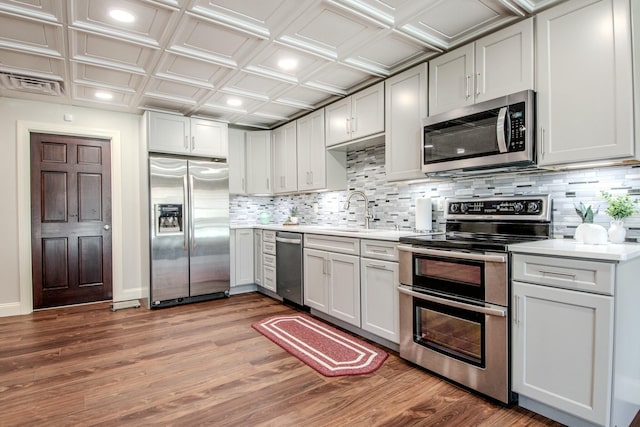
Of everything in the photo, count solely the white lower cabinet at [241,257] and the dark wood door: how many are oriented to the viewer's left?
0

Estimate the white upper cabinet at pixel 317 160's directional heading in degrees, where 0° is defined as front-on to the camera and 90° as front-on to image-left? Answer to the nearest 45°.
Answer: approximately 45°

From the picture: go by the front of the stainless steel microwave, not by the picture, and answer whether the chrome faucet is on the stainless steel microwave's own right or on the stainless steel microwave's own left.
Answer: on the stainless steel microwave's own right

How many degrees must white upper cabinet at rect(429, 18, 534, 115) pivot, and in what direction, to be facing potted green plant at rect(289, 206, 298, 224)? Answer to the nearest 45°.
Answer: approximately 90° to its right

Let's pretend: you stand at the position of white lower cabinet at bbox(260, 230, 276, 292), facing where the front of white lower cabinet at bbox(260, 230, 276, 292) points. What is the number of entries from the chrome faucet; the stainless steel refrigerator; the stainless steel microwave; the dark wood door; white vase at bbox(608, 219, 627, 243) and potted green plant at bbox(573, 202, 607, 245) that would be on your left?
4

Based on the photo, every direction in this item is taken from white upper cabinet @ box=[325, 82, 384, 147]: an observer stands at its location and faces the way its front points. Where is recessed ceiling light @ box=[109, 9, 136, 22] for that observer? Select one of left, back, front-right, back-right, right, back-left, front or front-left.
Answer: front

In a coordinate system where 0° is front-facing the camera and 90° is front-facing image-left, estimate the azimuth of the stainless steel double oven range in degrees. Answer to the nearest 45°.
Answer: approximately 45°

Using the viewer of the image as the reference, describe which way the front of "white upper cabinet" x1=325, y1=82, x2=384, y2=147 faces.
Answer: facing the viewer and to the left of the viewer

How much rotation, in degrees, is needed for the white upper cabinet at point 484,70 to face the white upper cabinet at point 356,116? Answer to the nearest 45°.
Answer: approximately 90° to its right

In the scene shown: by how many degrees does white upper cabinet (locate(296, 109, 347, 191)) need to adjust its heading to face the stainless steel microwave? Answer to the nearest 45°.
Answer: approximately 90° to its left

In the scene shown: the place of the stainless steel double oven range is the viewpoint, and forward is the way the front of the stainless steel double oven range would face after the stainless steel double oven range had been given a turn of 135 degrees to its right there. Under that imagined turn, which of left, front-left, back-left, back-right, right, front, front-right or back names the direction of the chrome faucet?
front-left

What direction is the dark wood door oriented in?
toward the camera

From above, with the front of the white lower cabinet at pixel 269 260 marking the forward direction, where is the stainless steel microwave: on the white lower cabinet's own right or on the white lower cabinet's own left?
on the white lower cabinet's own left
